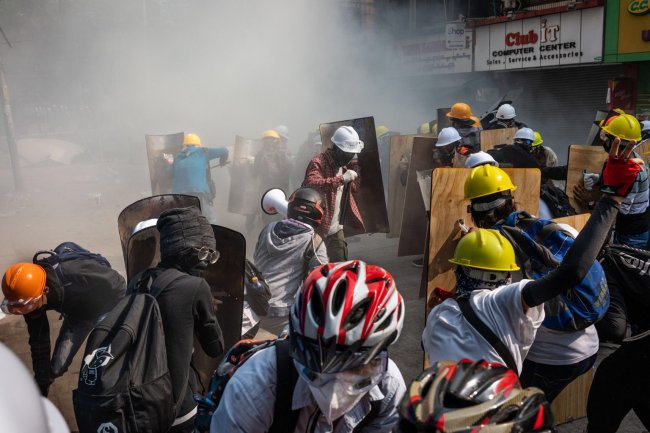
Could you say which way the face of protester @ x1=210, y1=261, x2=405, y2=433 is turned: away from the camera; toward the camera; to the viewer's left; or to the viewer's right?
toward the camera

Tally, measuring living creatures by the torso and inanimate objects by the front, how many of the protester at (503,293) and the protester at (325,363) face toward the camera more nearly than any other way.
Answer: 1

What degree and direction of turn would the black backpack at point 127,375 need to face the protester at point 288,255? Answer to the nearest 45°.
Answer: approximately 180°

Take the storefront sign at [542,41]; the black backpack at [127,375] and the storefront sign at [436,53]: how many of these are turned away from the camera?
0

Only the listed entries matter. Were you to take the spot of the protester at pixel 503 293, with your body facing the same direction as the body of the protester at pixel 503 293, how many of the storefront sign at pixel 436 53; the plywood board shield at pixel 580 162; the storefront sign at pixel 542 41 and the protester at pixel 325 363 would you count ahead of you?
3

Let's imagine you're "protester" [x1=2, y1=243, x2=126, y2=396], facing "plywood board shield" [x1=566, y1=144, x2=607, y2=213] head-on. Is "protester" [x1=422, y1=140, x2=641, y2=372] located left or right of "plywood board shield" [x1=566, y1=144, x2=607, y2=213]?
right

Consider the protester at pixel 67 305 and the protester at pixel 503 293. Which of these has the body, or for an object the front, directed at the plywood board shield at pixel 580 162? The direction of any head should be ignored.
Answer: the protester at pixel 503 293

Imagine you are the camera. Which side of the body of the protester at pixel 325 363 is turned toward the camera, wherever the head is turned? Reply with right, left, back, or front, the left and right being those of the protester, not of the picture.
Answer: front

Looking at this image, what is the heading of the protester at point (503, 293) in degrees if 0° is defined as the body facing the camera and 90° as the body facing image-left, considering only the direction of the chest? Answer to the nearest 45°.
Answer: approximately 180°

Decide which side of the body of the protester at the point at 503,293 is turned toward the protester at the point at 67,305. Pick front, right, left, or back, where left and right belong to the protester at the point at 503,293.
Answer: left

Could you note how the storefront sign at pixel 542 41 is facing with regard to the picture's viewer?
facing the viewer and to the left of the viewer

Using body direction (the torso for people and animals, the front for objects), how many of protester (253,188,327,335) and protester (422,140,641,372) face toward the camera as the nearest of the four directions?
0

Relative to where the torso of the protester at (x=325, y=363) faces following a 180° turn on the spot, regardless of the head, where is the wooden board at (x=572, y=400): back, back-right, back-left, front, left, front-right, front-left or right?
front-right

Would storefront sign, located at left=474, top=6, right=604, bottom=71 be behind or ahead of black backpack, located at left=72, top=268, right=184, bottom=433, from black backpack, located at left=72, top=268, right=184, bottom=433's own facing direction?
behind

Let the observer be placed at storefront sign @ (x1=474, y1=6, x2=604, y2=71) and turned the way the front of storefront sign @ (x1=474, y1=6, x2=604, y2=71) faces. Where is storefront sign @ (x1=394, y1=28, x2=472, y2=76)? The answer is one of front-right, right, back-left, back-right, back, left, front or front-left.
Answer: right

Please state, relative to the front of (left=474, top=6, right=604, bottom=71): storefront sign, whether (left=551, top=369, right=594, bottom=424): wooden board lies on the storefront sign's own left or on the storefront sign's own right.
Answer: on the storefront sign's own left

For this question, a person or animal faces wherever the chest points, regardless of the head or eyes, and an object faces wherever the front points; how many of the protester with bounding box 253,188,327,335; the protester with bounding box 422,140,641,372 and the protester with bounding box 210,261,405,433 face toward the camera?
1

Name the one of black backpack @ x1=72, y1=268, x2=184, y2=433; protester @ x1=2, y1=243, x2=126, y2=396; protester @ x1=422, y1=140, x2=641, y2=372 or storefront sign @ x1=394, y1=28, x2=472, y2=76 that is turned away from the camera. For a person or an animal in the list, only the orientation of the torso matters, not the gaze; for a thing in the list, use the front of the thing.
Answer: protester @ x1=422, y1=140, x2=641, y2=372
